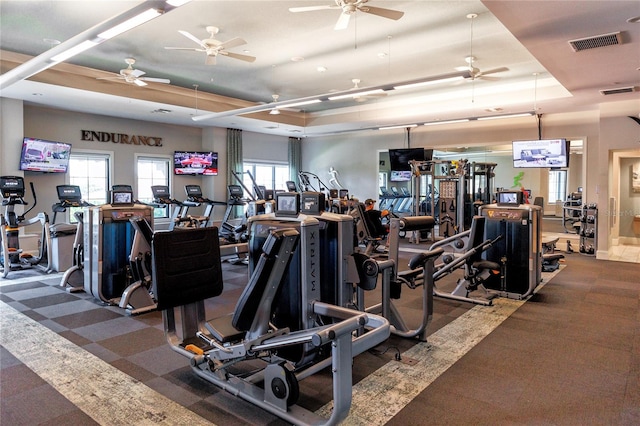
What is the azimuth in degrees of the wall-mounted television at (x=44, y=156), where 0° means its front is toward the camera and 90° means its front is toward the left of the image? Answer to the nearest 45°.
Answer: approximately 315°

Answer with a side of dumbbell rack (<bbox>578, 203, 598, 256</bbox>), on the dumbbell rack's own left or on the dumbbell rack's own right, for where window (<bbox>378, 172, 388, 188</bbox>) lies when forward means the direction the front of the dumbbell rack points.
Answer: on the dumbbell rack's own right

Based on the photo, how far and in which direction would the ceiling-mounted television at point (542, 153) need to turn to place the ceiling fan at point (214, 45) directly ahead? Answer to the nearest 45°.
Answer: approximately 45° to its right

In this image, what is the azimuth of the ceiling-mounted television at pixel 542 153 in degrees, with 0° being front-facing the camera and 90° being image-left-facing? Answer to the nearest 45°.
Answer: approximately 0°

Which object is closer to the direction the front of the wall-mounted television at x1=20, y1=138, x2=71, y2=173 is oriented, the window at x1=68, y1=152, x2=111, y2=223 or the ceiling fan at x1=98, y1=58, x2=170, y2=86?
the ceiling fan

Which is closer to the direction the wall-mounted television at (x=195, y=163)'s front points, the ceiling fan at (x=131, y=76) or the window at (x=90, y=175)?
the ceiling fan
